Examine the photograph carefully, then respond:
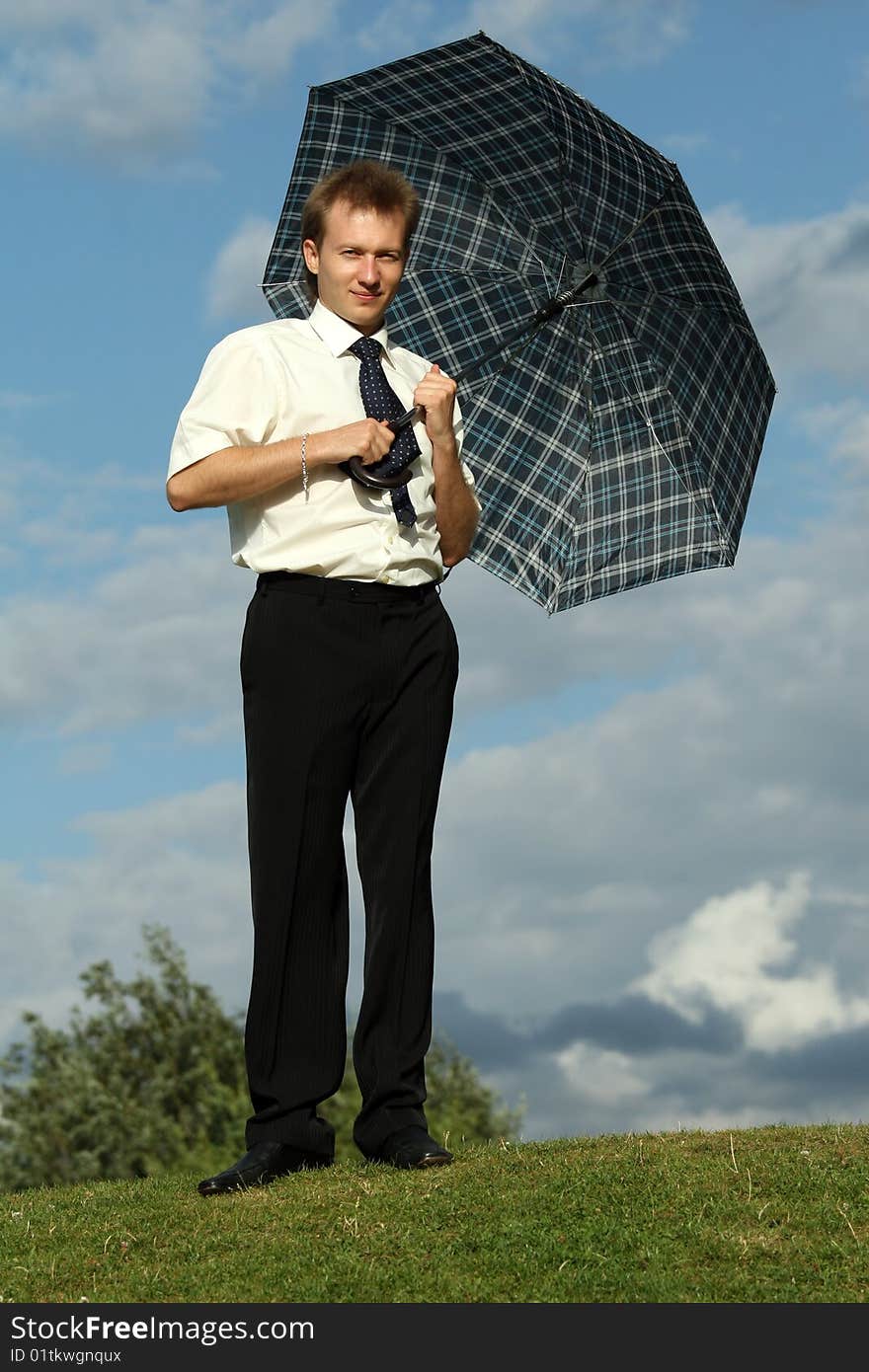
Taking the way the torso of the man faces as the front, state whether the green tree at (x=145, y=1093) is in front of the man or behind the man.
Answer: behind

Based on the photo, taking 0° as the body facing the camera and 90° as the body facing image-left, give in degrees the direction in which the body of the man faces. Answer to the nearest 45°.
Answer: approximately 315°
